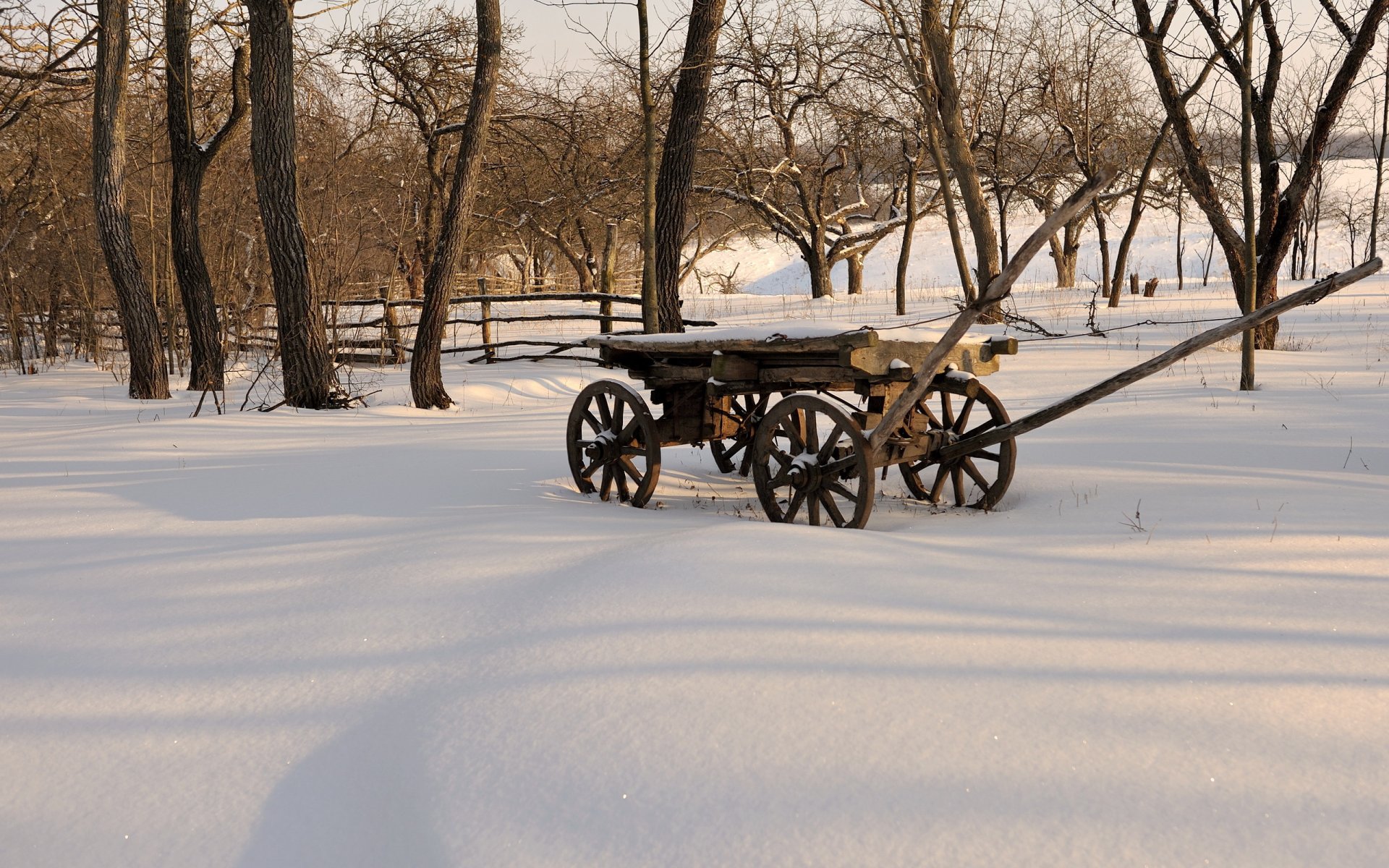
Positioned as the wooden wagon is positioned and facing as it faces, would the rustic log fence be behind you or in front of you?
behind

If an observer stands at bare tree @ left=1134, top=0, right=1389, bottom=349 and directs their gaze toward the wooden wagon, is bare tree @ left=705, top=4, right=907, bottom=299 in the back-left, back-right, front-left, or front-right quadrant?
back-right

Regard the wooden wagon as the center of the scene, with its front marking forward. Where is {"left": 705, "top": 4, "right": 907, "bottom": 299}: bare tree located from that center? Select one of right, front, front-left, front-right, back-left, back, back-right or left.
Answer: back-left

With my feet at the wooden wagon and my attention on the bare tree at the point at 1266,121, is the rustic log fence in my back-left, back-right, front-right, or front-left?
front-left

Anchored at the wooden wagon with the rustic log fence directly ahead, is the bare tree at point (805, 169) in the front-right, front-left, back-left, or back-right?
front-right

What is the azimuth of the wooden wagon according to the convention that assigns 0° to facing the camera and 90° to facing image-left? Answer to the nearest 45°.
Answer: approximately 315°

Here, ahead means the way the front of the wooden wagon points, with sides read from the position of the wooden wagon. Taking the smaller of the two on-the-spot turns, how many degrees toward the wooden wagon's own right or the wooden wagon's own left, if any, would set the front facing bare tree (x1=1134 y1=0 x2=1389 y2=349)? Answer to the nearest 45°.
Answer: approximately 90° to the wooden wagon's own left
